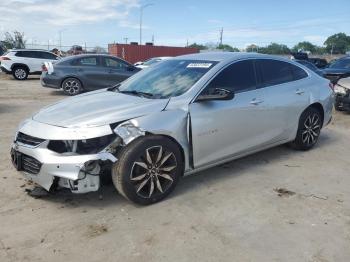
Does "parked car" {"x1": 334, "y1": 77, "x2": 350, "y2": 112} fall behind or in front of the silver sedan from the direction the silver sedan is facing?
behind

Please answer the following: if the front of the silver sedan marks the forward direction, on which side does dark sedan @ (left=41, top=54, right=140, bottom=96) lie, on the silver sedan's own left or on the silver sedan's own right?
on the silver sedan's own right
